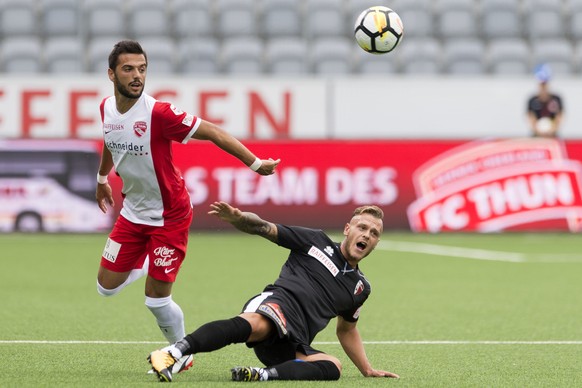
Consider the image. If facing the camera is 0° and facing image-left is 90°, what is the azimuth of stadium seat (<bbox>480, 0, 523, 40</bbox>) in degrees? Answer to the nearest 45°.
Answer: approximately 0°

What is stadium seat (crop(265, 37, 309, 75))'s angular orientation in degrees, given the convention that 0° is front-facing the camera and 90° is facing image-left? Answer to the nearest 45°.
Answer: approximately 0°

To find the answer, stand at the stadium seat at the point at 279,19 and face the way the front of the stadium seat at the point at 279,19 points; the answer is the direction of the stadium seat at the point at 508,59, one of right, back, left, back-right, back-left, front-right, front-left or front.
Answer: left

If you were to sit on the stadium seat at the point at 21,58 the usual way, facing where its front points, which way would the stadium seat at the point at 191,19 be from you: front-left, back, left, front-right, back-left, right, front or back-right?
left

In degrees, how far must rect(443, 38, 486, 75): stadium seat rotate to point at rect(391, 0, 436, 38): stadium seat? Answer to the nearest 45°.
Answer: approximately 90° to its right

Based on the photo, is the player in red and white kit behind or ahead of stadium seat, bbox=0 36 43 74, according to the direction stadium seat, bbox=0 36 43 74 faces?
ahead
